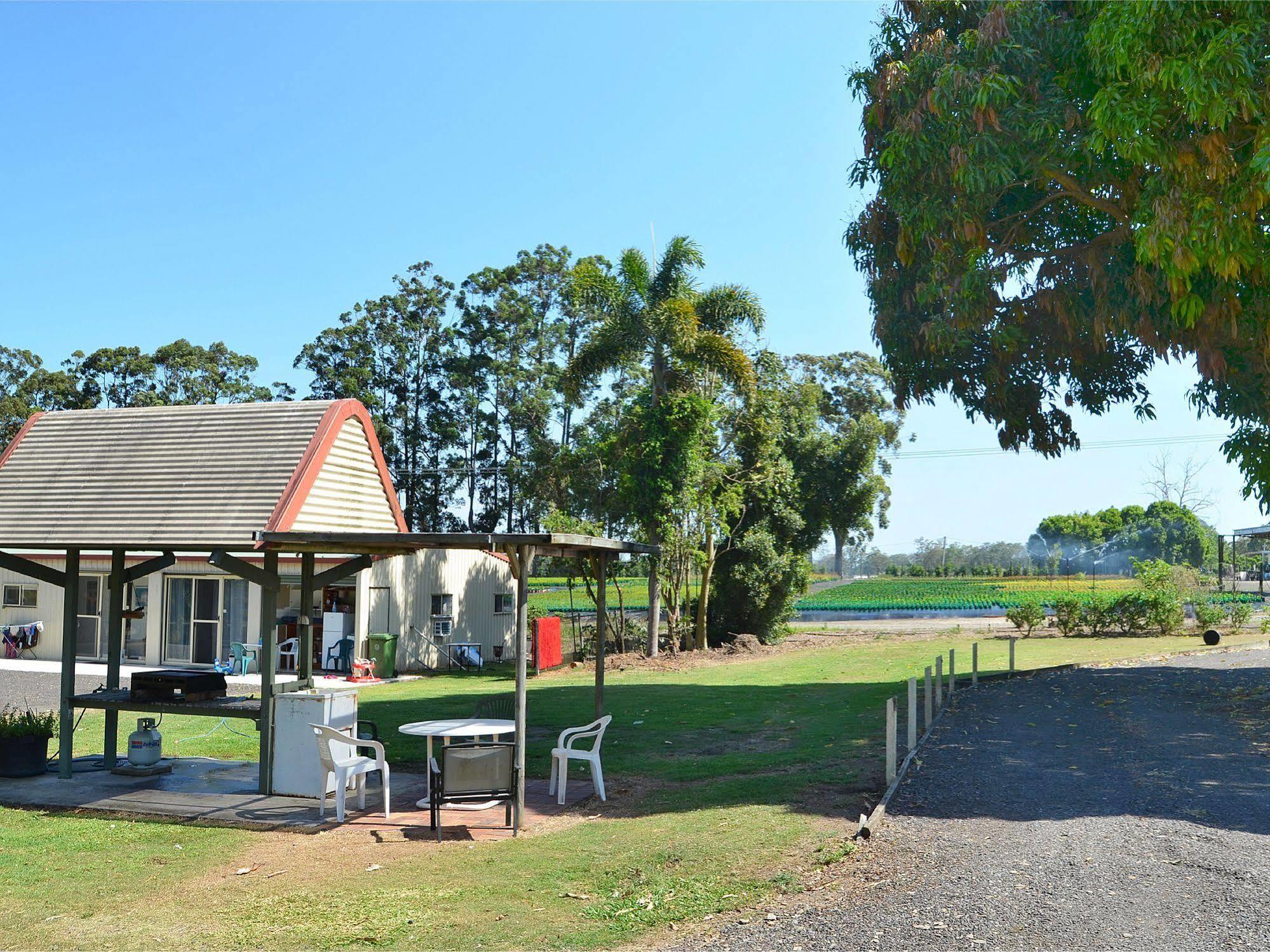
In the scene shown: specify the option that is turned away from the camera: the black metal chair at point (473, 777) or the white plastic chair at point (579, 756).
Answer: the black metal chair

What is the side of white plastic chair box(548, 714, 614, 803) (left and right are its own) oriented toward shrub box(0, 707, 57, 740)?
front

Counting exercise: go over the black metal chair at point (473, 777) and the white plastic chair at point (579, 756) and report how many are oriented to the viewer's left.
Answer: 1

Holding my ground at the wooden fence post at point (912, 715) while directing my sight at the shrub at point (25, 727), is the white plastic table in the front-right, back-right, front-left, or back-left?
front-left

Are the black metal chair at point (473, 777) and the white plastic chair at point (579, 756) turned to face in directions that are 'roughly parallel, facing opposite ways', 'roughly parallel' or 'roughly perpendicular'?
roughly perpendicular

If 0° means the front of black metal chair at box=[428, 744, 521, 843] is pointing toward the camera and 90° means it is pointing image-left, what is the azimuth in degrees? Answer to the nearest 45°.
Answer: approximately 180°

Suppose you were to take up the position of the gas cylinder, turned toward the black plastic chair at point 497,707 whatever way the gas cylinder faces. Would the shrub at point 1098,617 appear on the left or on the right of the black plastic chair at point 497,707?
left

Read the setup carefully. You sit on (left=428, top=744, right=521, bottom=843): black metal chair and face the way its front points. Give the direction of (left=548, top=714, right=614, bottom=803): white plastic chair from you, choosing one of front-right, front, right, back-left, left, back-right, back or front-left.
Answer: front-right

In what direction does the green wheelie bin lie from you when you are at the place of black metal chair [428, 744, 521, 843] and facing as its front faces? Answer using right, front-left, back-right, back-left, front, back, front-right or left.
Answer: front

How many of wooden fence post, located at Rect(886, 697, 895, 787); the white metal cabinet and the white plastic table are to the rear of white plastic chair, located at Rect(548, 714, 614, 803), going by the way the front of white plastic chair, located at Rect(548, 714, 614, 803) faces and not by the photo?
1

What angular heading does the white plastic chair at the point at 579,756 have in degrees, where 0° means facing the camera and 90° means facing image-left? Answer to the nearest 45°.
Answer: approximately 90°

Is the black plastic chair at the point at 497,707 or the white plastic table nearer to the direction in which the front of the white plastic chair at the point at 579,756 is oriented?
the white plastic table

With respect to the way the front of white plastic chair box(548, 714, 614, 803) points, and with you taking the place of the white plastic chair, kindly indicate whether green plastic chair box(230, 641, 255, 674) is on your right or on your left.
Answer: on your right

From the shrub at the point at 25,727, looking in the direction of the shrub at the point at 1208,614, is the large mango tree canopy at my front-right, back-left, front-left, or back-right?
front-right
